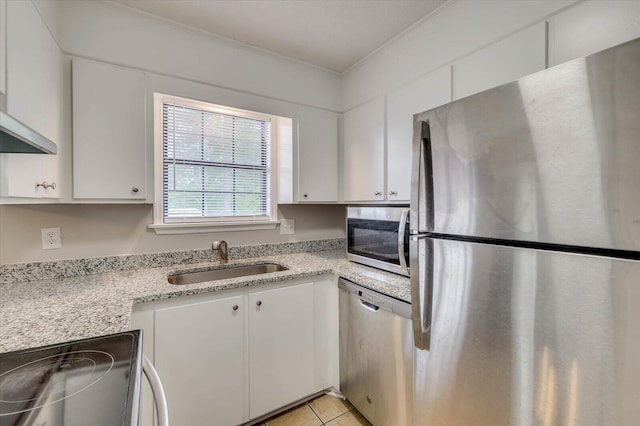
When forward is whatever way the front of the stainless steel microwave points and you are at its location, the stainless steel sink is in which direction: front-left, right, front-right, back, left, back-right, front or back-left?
front-right

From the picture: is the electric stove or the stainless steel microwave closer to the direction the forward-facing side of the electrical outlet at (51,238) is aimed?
the electric stove

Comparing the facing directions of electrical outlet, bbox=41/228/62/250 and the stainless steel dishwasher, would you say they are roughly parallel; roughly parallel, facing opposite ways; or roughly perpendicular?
roughly perpendicular

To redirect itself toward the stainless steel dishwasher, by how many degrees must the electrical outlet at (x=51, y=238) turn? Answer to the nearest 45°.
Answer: approximately 45° to its left

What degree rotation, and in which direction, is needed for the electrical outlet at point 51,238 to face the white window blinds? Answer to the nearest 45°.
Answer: approximately 90° to its left

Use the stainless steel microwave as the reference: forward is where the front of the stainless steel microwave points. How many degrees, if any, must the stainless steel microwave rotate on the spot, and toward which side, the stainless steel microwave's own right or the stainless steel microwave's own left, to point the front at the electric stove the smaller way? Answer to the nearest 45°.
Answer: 0° — it already faces it

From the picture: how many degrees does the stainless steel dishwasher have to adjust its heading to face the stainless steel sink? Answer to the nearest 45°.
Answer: approximately 45° to its right
